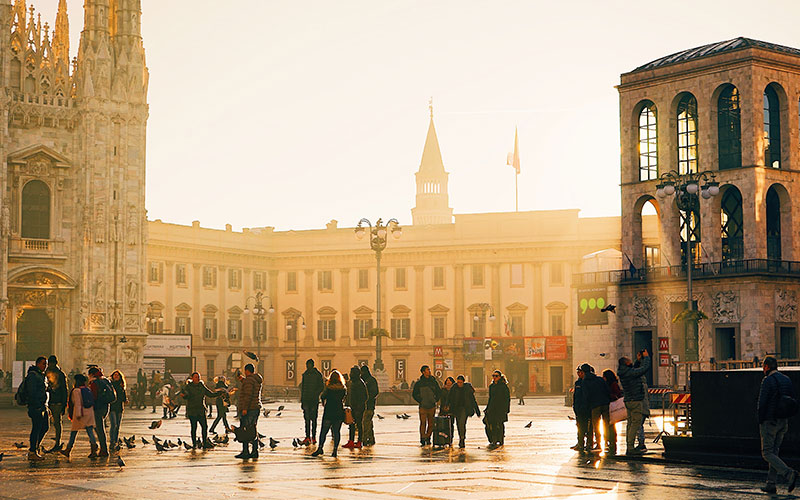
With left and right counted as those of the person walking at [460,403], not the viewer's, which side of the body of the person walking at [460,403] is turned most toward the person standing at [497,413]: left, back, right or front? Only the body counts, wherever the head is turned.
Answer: left

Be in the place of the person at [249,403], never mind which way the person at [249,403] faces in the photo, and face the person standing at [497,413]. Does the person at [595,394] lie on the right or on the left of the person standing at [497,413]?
right

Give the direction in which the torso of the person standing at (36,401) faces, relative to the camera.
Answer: to the viewer's right

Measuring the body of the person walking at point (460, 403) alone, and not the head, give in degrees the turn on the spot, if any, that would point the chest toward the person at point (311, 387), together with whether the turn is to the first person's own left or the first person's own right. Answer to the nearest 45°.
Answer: approximately 45° to the first person's own right

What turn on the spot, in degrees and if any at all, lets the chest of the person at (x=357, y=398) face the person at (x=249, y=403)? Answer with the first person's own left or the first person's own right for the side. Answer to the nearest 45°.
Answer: approximately 45° to the first person's own left

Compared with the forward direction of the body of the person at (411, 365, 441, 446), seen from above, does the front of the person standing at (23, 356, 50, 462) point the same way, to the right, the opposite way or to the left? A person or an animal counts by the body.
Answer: to the left

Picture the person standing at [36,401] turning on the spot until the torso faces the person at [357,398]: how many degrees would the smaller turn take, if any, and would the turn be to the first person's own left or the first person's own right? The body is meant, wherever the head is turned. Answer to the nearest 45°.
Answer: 0° — they already face them

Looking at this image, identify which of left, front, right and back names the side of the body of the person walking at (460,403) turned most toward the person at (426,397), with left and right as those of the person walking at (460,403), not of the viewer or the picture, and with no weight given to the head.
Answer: right
